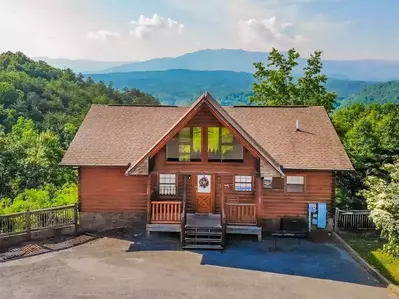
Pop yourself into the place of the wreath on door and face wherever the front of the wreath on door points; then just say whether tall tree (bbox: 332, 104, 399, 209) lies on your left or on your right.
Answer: on your left

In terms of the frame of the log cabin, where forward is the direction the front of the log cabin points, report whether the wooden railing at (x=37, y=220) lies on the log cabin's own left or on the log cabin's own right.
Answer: on the log cabin's own right

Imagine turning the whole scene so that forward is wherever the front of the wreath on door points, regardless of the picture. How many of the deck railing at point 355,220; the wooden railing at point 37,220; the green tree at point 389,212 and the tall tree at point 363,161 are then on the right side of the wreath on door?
1

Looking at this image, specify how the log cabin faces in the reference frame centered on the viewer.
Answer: facing the viewer

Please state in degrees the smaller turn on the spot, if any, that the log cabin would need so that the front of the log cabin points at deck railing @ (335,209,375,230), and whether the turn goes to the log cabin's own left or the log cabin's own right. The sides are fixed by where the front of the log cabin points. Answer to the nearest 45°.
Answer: approximately 90° to the log cabin's own left

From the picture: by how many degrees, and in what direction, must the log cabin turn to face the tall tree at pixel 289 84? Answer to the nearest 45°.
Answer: approximately 180°

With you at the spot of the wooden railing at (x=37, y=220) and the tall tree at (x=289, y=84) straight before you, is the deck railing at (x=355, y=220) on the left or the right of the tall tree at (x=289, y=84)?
right

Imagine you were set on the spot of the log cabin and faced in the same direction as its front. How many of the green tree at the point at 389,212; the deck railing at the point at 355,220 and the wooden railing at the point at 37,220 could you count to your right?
1

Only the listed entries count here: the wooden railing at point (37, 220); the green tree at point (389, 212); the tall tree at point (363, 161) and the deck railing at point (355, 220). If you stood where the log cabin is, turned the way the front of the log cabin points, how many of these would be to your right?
1

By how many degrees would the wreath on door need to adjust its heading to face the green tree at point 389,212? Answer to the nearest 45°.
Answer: approximately 45° to its left

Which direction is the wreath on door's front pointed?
toward the camera

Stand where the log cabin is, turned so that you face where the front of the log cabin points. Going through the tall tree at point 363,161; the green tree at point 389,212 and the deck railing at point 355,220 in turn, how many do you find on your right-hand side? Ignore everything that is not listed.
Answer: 0

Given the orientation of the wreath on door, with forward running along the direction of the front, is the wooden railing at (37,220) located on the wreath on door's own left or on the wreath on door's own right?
on the wreath on door's own right

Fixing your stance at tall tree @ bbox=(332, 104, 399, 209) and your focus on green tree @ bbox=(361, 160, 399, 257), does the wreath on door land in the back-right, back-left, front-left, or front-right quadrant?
front-right

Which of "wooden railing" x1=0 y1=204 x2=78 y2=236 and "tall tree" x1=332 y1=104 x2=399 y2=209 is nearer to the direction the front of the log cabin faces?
the wooden railing

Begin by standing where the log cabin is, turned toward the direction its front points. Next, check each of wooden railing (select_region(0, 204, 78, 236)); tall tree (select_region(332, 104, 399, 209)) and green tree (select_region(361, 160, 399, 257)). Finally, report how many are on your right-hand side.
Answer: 1
